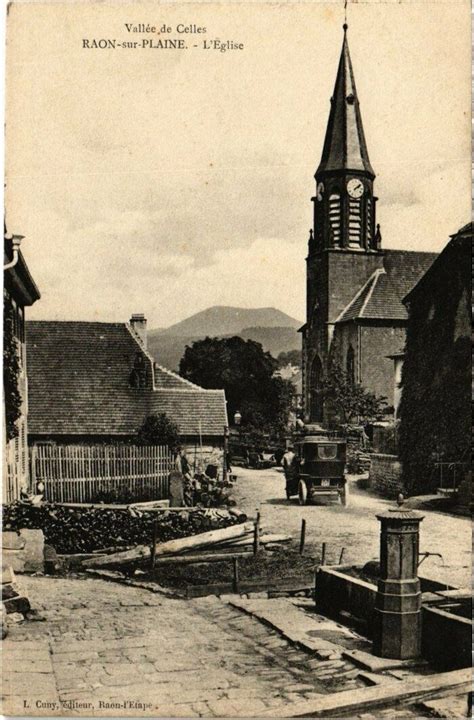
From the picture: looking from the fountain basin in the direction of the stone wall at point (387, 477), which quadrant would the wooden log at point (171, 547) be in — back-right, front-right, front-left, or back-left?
front-left

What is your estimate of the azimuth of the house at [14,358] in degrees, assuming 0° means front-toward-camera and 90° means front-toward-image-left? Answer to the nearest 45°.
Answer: approximately 270°

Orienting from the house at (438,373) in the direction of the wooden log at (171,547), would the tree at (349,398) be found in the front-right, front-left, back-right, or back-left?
back-right

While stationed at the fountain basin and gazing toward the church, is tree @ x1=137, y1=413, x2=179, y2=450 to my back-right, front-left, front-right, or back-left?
front-left

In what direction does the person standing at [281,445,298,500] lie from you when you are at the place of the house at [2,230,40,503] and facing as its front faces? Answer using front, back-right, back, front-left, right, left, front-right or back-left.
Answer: front-left
